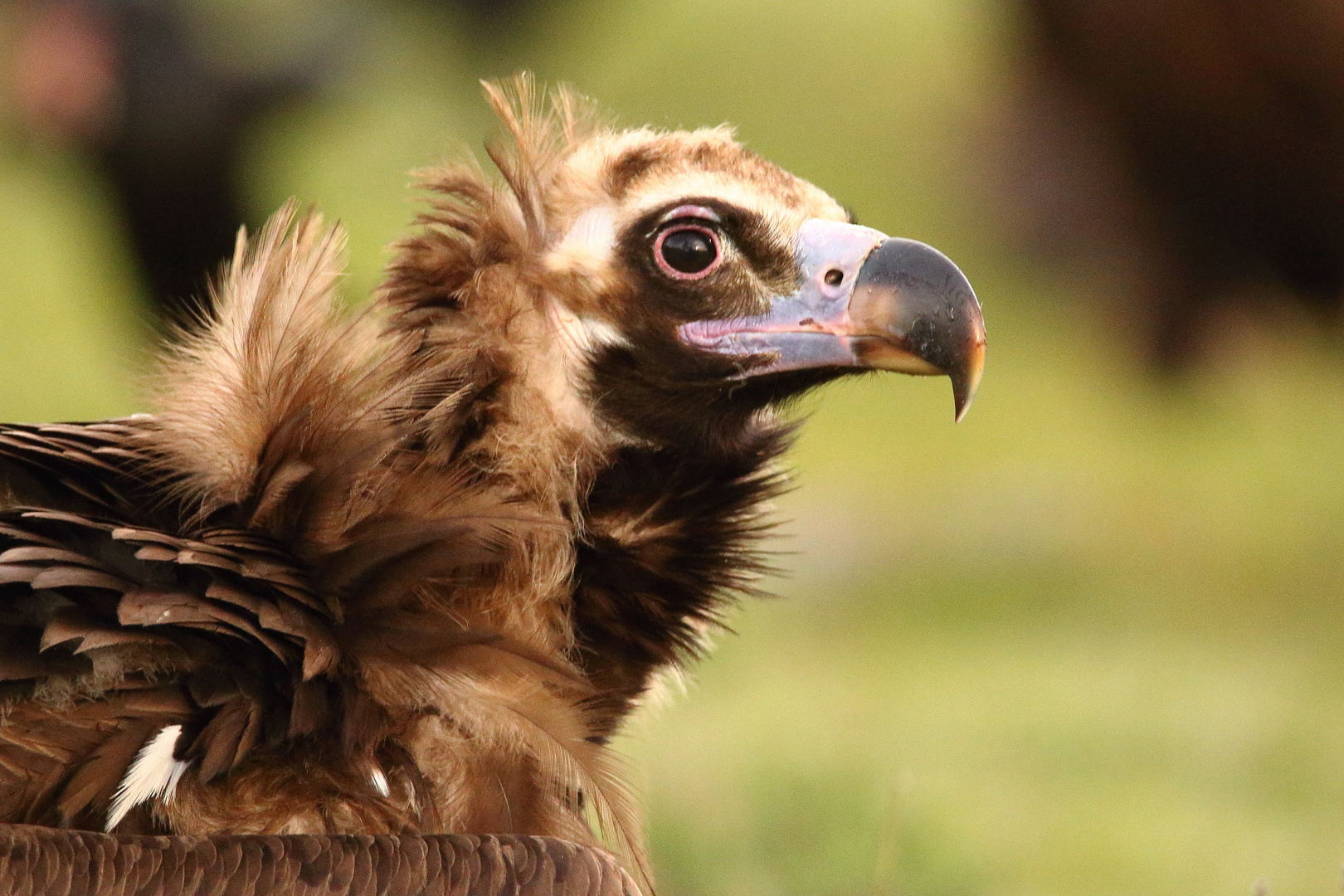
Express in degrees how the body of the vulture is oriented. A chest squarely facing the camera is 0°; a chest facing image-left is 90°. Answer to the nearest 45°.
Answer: approximately 270°
